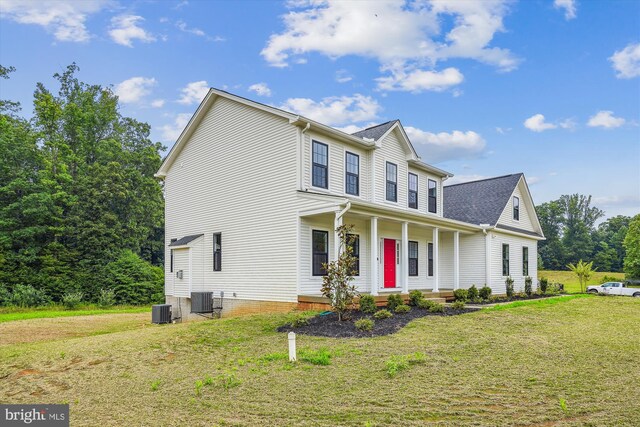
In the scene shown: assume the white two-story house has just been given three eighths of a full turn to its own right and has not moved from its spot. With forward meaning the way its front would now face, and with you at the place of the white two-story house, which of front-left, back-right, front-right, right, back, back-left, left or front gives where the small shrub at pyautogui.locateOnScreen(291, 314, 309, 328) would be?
left

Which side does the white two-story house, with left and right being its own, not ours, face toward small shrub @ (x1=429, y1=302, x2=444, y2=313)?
front

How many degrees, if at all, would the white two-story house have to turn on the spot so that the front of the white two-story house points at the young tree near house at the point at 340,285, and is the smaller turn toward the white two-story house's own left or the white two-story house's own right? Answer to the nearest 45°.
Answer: approximately 45° to the white two-story house's own right

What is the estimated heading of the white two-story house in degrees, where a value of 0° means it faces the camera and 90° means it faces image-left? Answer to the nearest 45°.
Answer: approximately 315°

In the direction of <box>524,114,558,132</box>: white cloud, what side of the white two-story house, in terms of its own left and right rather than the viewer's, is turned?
left

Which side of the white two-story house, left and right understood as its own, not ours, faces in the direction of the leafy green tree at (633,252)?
left

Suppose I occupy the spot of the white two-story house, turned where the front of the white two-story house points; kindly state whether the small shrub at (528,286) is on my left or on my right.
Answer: on my left

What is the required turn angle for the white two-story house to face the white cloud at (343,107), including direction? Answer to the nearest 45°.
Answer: approximately 135° to its left
